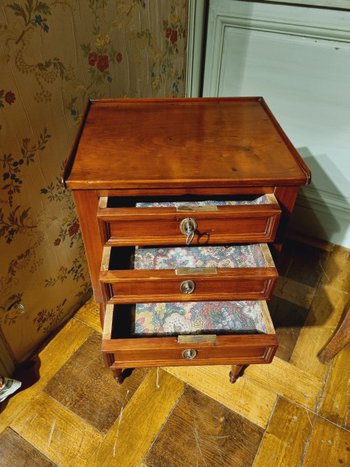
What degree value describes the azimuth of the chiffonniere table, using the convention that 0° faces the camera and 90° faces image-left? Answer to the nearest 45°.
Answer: approximately 0°
